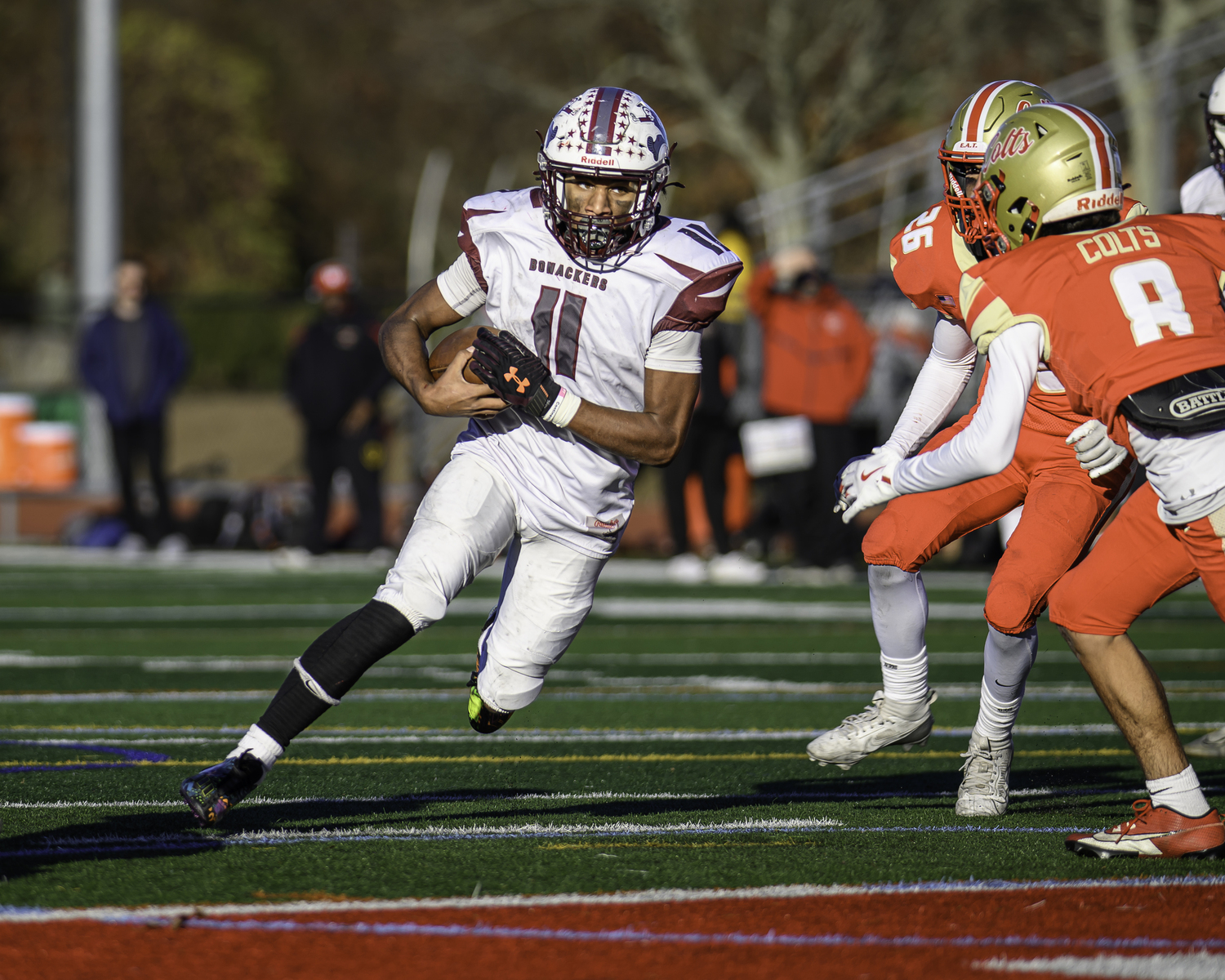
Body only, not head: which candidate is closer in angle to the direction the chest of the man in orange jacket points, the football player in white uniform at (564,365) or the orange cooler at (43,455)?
the football player in white uniform

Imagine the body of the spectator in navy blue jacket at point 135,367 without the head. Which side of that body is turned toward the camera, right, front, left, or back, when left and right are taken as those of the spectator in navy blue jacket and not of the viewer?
front

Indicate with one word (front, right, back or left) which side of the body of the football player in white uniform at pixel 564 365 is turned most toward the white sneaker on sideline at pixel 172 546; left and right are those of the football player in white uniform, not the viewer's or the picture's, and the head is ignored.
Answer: back

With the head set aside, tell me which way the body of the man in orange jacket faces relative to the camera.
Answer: toward the camera

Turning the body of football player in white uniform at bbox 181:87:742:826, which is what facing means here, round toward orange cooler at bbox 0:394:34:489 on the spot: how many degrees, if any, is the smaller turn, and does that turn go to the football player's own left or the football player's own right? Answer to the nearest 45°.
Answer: approximately 180°

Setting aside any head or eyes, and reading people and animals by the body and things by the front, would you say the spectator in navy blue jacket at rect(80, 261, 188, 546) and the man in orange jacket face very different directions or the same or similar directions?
same or similar directions

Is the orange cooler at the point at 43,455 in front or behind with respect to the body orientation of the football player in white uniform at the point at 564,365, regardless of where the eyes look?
behind

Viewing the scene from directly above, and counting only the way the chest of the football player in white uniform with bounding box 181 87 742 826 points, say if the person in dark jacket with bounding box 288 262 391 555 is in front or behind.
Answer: behind
